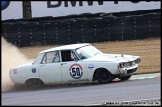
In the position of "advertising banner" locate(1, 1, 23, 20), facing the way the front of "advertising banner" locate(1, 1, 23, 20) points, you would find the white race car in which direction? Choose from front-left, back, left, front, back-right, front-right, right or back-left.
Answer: front

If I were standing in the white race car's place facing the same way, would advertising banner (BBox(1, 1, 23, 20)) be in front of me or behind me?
behind

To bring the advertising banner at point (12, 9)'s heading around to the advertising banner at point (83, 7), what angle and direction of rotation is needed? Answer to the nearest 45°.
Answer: approximately 90° to its left

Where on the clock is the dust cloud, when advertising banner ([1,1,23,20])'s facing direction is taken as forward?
The dust cloud is roughly at 12 o'clock from the advertising banner.

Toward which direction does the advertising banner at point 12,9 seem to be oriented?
toward the camera

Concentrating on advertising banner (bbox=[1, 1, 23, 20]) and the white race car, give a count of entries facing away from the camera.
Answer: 0

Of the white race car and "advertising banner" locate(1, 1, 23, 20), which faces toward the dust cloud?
the advertising banner

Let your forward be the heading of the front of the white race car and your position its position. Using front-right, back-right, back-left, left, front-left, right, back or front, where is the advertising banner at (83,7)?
back-left

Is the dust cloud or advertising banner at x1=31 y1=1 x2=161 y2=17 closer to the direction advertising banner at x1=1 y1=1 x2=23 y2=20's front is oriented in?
the dust cloud
